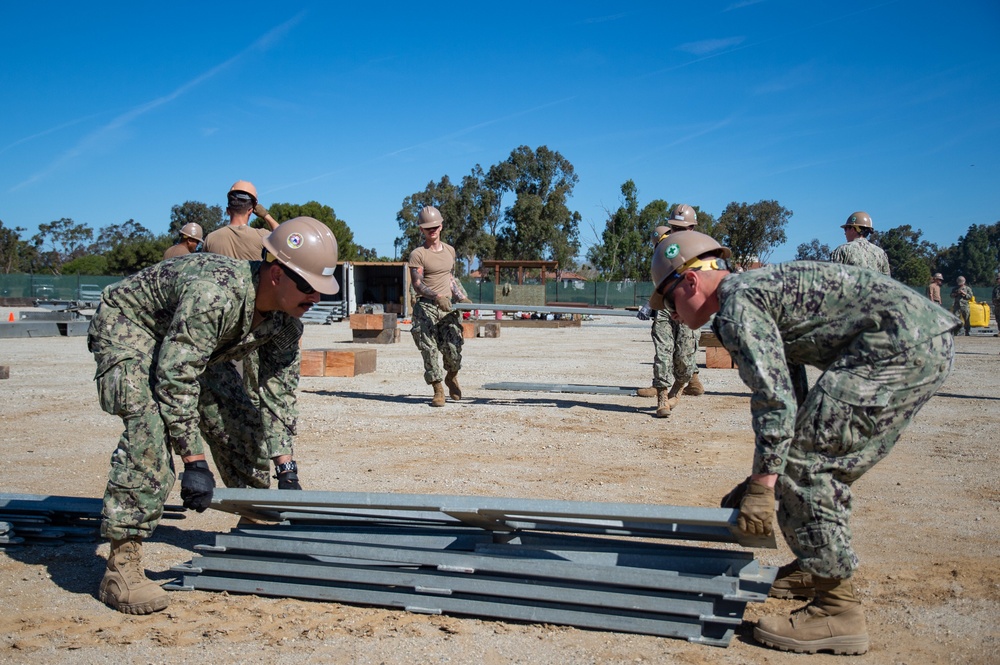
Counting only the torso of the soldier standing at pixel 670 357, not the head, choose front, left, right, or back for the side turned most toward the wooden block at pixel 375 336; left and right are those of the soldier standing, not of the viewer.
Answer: right

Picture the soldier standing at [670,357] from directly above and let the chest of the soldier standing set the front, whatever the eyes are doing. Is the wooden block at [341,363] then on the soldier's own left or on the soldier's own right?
on the soldier's own right

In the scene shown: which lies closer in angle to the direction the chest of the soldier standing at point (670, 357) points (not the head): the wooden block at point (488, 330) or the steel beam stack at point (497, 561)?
the steel beam stack

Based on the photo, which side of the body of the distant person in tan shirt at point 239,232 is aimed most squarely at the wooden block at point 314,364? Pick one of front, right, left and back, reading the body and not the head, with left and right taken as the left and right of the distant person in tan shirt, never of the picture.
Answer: front

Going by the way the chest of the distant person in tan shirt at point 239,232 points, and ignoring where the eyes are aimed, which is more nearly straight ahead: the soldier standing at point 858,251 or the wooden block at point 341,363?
the wooden block

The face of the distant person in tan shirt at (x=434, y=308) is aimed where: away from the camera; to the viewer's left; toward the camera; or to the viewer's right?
toward the camera

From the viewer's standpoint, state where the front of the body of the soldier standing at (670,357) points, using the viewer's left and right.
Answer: facing the viewer and to the left of the viewer

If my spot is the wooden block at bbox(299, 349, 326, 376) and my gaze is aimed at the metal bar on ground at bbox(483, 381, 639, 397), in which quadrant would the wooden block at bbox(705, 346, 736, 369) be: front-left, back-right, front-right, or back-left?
front-left

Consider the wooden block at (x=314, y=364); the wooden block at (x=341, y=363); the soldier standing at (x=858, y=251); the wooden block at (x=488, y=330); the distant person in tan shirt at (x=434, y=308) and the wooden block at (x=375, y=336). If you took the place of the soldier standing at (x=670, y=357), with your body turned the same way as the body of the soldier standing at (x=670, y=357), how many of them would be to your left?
1
